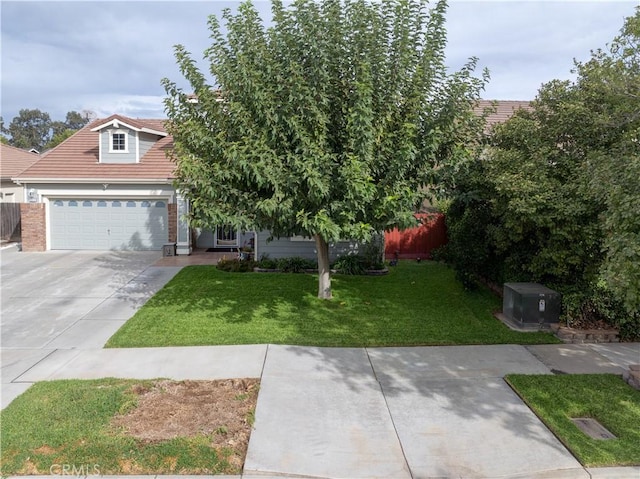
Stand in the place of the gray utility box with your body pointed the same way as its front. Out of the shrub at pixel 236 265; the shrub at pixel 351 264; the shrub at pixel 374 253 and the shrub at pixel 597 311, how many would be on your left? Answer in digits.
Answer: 1

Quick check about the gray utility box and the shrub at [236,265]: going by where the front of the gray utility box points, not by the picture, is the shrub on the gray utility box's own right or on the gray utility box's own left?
on the gray utility box's own right

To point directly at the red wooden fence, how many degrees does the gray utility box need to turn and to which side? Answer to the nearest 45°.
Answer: approximately 135° to its right

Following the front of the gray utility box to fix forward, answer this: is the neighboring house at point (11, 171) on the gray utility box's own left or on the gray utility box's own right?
on the gray utility box's own right

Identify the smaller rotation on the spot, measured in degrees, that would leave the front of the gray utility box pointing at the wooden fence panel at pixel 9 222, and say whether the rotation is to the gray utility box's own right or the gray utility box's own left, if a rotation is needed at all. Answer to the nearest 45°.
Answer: approximately 90° to the gray utility box's own right

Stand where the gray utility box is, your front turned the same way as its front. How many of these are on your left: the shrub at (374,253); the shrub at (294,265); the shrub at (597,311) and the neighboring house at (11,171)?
1

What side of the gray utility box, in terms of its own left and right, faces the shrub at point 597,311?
left

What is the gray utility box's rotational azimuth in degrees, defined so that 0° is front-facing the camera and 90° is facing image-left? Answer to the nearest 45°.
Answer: approximately 0°
